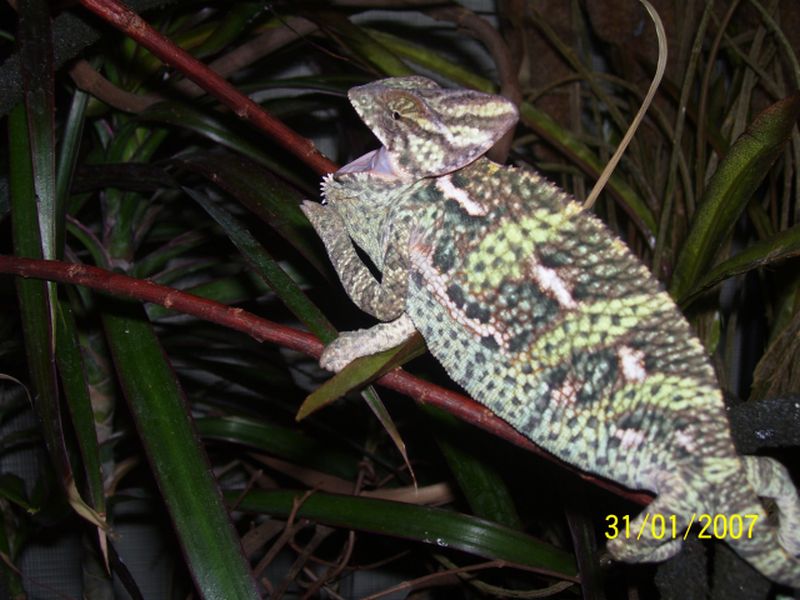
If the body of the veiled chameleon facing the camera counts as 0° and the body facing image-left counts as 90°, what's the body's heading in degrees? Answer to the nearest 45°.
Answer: approximately 90°
